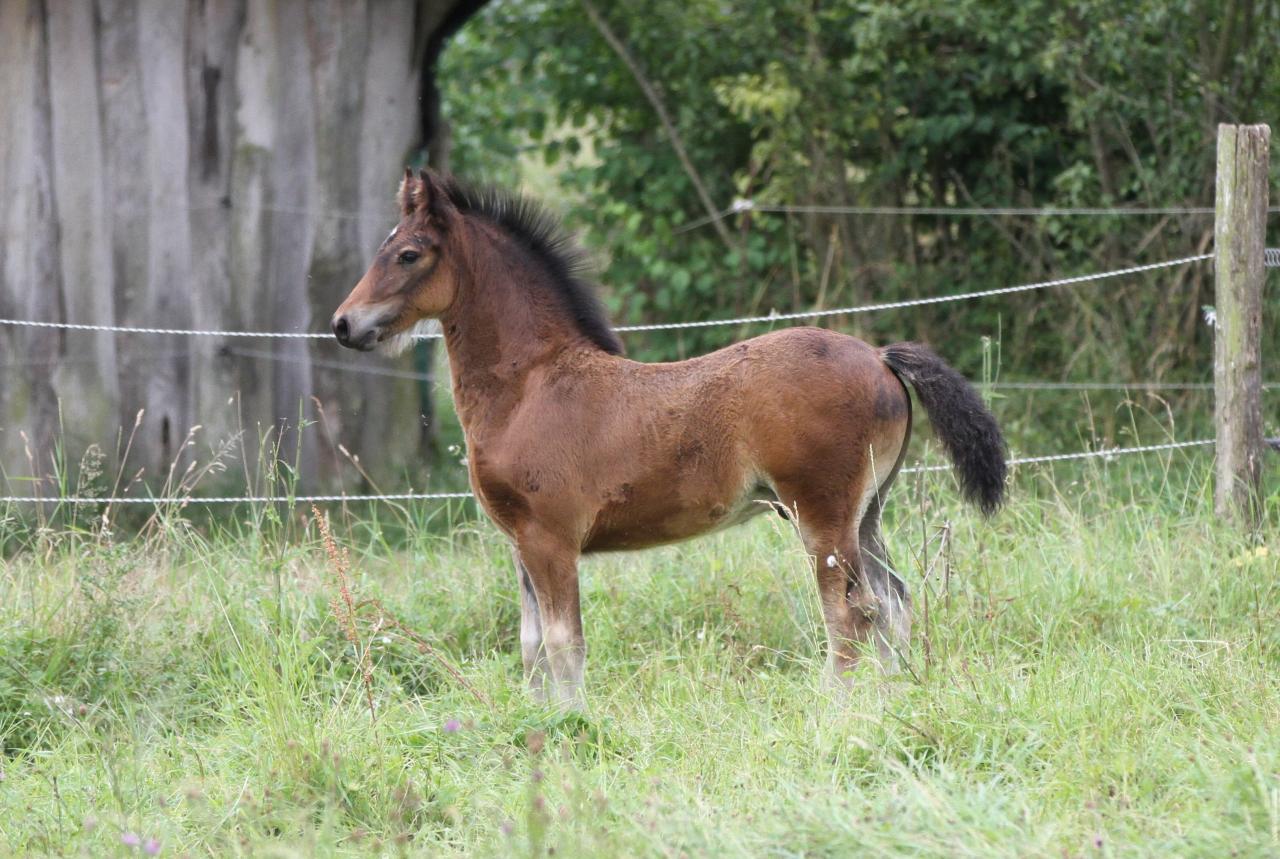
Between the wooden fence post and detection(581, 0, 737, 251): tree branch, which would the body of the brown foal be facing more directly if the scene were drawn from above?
the tree branch

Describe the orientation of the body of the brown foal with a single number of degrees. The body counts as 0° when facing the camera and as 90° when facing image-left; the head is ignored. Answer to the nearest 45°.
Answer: approximately 90°

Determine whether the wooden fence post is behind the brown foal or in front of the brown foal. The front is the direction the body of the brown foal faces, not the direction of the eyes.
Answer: behind

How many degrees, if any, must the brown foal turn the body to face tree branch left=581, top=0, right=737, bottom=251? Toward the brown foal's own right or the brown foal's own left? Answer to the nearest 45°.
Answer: approximately 90° to the brown foal's own right
